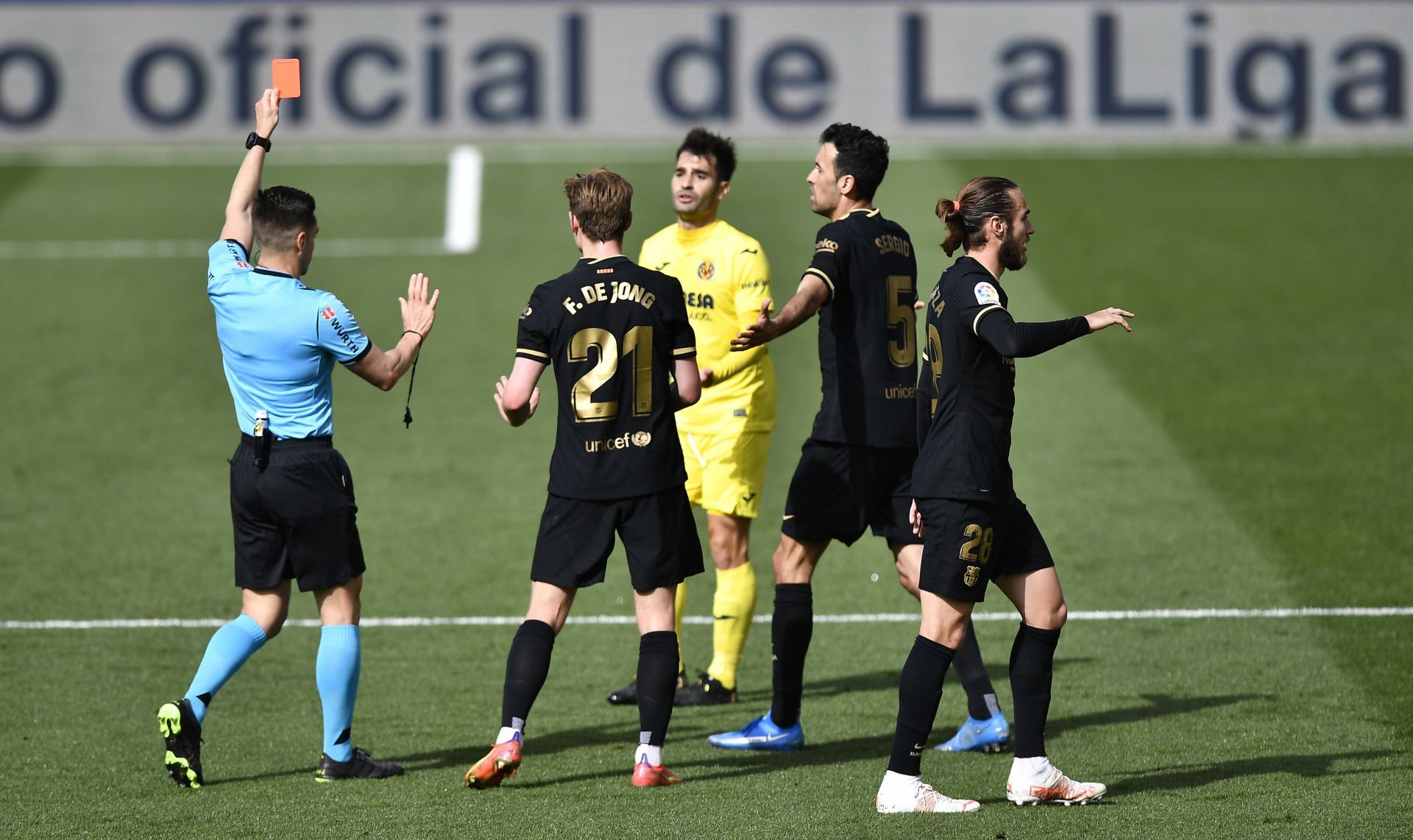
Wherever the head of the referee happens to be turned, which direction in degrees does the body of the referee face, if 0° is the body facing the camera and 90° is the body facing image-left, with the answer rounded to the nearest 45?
approximately 225°

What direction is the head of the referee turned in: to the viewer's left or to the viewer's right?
to the viewer's right
